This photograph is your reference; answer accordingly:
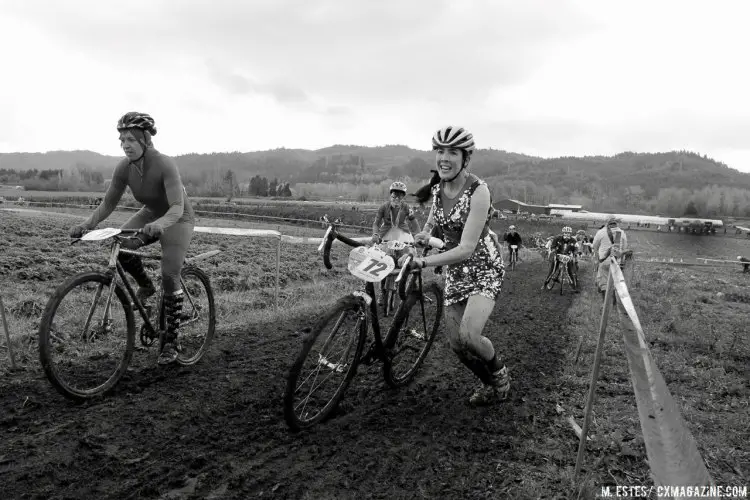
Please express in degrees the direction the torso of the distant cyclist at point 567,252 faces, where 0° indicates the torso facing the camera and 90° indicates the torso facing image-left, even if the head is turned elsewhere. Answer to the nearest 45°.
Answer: approximately 0°

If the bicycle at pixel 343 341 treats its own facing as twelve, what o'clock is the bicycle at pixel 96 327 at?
the bicycle at pixel 96 327 is roughly at 2 o'clock from the bicycle at pixel 343 341.

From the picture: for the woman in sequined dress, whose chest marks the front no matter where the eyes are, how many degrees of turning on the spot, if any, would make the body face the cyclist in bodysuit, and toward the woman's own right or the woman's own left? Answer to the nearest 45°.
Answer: approximately 45° to the woman's own right

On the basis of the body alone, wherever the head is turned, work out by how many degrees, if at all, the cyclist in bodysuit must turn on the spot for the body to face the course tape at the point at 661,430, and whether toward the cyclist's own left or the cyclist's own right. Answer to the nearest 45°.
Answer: approximately 90° to the cyclist's own left

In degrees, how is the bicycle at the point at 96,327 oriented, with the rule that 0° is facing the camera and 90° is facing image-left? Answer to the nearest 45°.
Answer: approximately 45°

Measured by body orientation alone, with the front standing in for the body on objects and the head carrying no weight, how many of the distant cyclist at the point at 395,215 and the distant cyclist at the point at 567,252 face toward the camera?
2

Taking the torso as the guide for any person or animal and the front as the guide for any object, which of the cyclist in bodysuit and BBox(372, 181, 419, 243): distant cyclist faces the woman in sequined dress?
the distant cyclist

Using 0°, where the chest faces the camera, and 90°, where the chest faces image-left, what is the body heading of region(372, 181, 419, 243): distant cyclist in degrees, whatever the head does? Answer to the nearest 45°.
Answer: approximately 0°
